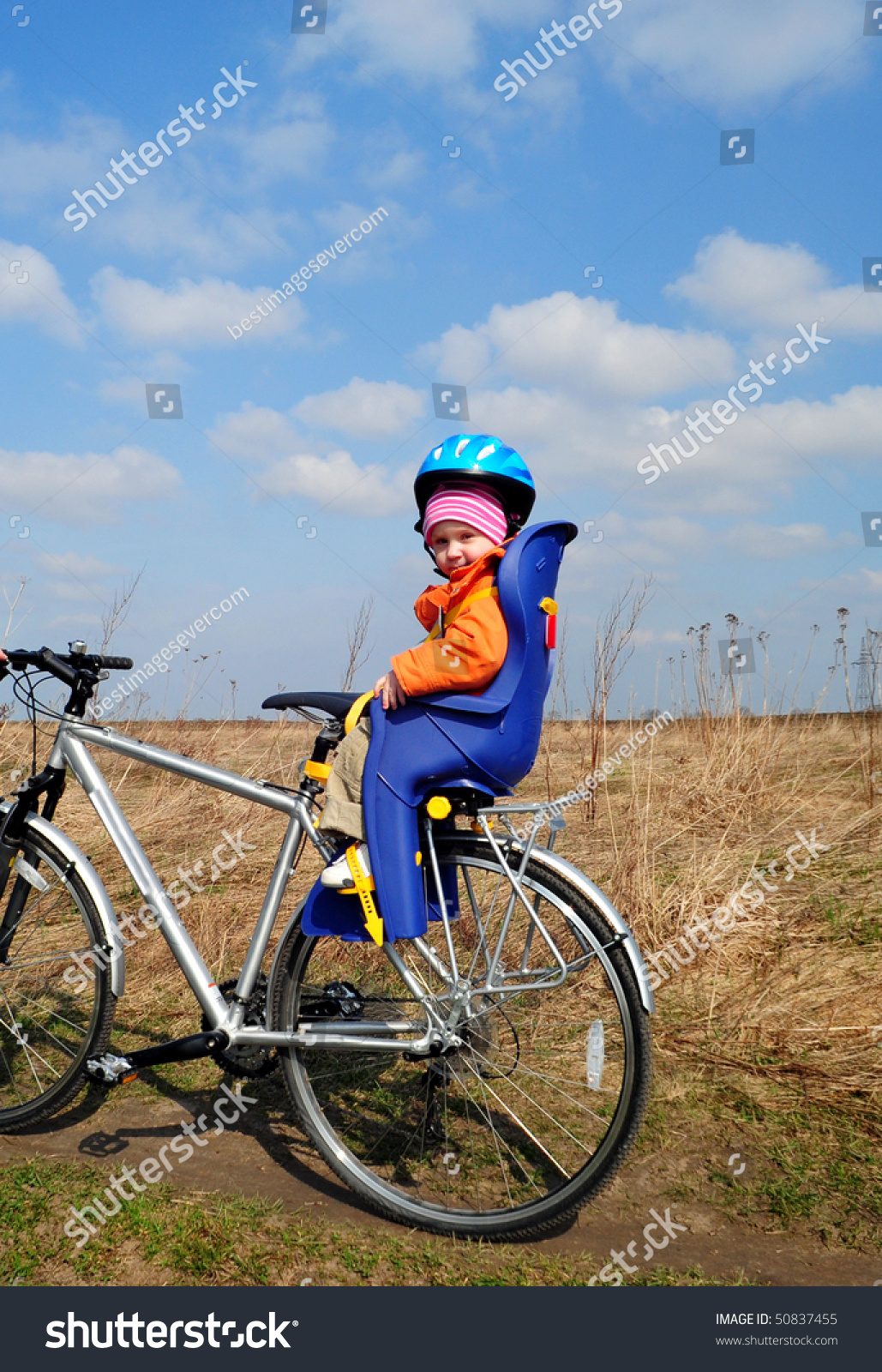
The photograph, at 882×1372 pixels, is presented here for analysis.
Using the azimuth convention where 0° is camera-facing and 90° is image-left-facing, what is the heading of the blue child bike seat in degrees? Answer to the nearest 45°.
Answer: approximately 90°
